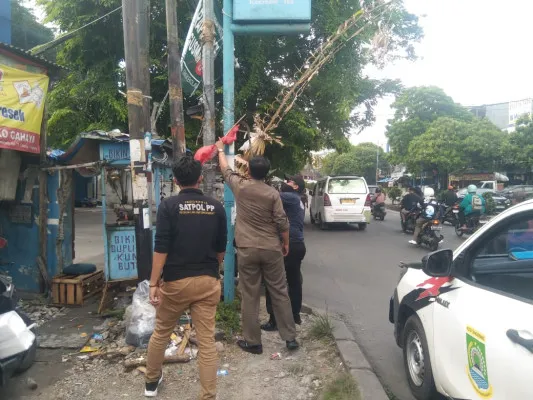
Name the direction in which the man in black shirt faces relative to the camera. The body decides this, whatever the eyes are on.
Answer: away from the camera

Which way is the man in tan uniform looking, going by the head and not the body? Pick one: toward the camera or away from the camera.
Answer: away from the camera

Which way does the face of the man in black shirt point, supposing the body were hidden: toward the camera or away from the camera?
away from the camera

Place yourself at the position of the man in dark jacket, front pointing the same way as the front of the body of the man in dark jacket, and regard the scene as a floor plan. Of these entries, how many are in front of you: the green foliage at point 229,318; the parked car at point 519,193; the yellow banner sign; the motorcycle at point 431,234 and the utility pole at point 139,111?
3

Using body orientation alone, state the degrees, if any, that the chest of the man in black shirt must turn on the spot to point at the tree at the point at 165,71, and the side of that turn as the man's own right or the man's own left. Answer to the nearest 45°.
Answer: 0° — they already face it

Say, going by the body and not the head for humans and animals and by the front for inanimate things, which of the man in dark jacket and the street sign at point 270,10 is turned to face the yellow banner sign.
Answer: the man in dark jacket

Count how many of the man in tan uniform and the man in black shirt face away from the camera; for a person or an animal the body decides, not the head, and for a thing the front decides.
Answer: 2

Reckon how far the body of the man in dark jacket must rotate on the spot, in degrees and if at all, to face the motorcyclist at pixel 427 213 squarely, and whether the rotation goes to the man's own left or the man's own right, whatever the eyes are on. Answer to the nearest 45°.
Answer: approximately 135° to the man's own right

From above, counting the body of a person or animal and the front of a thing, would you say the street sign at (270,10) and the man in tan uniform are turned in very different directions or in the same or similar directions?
very different directions

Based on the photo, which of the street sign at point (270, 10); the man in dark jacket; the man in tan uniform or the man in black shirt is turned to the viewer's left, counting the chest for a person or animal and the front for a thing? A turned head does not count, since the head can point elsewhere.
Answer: the man in dark jacket
